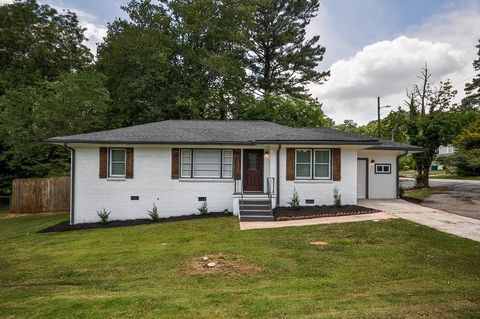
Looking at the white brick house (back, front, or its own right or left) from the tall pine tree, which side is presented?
back

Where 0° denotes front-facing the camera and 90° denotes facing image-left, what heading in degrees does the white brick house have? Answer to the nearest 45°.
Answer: approximately 0°

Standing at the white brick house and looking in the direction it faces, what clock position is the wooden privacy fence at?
The wooden privacy fence is roughly at 4 o'clock from the white brick house.

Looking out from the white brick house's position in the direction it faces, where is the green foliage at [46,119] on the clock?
The green foliage is roughly at 4 o'clock from the white brick house.

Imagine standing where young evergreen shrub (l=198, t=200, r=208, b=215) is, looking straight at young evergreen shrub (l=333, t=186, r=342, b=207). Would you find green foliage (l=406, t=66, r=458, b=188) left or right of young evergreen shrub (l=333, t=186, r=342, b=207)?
left

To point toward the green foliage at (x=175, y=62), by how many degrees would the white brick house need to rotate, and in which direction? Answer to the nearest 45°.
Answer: approximately 180°

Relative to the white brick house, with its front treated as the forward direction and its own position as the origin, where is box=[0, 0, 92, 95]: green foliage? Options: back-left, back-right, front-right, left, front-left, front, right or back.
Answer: back-right

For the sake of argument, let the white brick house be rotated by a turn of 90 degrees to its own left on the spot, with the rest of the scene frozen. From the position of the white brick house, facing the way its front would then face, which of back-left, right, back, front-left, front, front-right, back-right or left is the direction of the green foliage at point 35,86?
back-left
